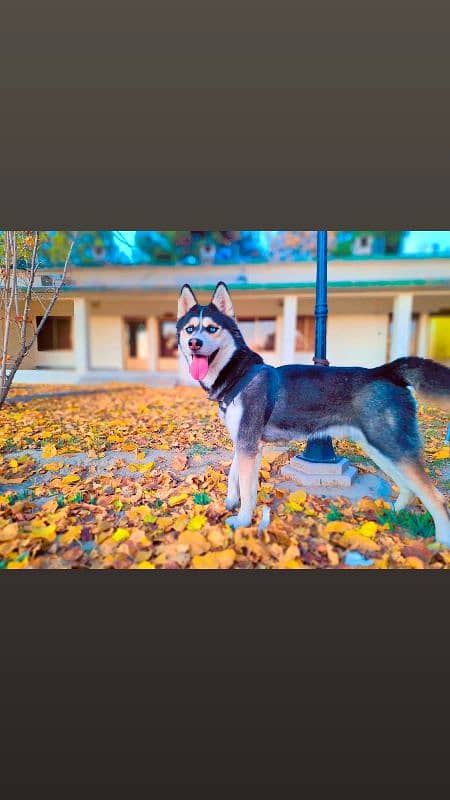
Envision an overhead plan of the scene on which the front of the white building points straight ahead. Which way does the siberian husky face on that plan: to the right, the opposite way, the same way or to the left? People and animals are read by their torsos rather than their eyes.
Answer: to the right

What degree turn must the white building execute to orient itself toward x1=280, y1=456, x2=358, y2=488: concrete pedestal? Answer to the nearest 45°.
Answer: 0° — it already faces it

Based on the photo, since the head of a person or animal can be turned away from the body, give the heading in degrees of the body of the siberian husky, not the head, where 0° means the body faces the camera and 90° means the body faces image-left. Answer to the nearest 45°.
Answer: approximately 90°

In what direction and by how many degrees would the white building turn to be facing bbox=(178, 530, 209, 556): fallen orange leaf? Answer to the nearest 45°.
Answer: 0° — it already faces it

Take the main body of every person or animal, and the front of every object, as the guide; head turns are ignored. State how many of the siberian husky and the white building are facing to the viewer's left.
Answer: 1

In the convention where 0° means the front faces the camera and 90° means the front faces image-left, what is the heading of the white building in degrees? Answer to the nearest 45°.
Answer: approximately 0°

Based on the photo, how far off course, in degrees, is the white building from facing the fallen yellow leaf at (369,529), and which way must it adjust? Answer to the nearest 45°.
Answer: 0° — it already faces it
